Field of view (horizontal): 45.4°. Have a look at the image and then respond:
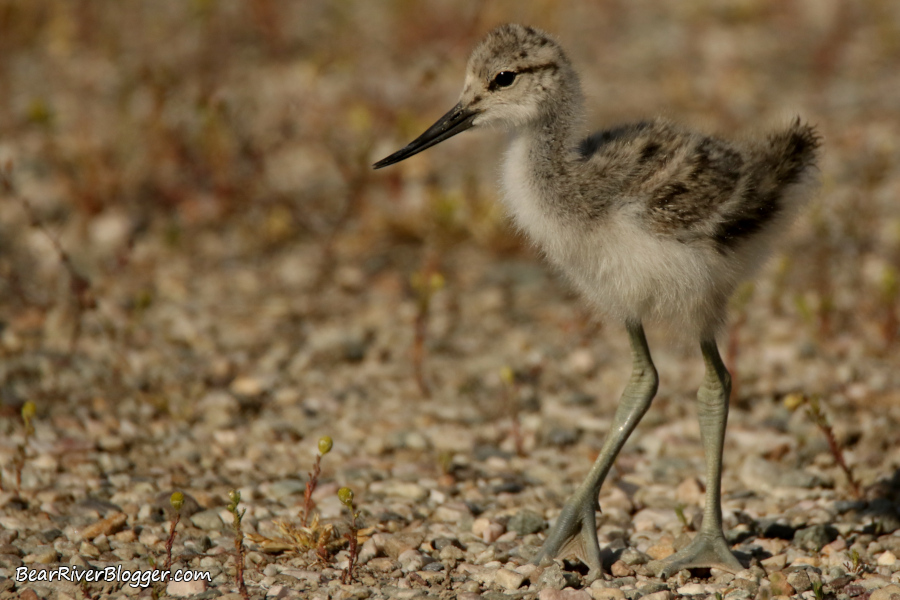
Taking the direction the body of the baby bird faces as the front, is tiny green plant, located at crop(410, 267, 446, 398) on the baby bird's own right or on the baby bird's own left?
on the baby bird's own right

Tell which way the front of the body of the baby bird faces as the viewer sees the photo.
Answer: to the viewer's left

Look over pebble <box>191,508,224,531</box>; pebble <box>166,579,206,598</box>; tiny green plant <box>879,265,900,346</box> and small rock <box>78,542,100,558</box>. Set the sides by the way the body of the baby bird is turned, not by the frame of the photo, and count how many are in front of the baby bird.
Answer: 3

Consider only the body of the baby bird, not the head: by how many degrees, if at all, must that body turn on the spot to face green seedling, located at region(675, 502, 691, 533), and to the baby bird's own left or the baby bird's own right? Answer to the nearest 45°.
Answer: approximately 90° to the baby bird's own right

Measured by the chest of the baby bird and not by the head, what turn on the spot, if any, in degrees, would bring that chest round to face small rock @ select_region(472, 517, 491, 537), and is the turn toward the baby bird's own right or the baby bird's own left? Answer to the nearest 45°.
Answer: approximately 45° to the baby bird's own right

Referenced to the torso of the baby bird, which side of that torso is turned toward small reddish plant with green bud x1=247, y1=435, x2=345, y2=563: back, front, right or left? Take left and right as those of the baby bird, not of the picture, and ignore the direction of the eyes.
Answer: front

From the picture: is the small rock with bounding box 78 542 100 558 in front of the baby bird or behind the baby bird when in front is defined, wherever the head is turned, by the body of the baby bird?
in front

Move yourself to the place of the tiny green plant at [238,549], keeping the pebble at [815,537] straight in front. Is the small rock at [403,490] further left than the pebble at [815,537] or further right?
left

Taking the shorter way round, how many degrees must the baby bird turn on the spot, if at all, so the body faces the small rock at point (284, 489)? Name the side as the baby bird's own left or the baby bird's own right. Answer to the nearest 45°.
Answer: approximately 45° to the baby bird's own right

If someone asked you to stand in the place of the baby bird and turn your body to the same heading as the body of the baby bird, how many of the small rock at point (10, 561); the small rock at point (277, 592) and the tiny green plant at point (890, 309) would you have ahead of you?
2

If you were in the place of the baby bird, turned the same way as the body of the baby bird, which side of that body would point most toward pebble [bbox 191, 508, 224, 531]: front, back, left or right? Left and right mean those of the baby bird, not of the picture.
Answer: front

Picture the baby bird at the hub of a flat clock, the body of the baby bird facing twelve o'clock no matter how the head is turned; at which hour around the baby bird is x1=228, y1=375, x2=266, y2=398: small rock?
The small rock is roughly at 1 o'clock from the baby bird.

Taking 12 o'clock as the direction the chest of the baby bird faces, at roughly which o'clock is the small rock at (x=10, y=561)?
The small rock is roughly at 12 o'clock from the baby bird.
